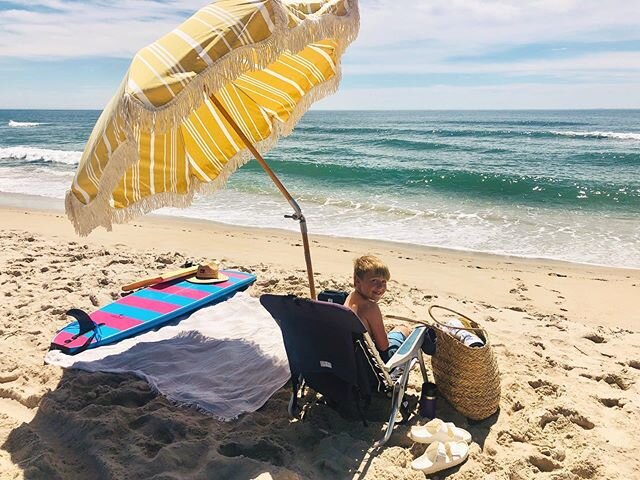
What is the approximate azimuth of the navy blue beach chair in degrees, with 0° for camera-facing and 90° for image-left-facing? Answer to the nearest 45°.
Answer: approximately 225°

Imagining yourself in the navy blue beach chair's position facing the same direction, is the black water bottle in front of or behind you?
in front

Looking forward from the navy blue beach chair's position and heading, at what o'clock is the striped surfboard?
The striped surfboard is roughly at 9 o'clock from the navy blue beach chair.

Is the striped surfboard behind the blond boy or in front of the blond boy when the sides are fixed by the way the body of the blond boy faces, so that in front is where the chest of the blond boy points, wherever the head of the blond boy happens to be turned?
behind

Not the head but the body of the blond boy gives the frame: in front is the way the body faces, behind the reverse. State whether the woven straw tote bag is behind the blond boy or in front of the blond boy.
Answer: in front

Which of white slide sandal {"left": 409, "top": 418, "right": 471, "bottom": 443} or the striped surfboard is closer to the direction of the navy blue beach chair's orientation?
the white slide sandal

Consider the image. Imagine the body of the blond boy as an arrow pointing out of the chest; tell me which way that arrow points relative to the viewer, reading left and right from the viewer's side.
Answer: facing to the right of the viewer

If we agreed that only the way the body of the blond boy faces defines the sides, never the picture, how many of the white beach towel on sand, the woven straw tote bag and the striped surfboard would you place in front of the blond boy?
1

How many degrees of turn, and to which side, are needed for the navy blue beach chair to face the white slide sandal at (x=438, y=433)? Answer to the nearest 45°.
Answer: approximately 45° to its right
